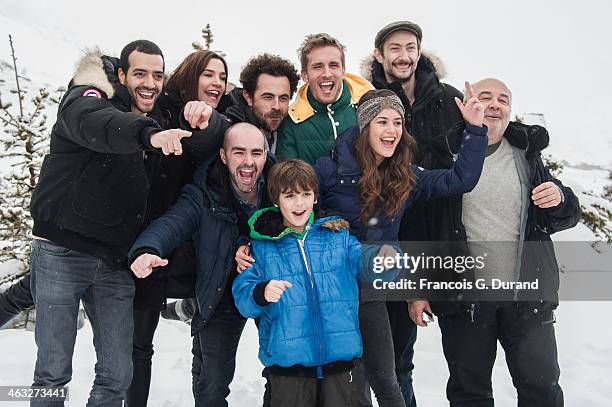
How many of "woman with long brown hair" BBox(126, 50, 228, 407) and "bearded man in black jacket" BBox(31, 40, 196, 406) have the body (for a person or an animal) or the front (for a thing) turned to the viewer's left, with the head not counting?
0

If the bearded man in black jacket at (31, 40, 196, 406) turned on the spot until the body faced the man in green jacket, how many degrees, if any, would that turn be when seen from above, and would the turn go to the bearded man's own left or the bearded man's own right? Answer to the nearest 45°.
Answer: approximately 45° to the bearded man's own left

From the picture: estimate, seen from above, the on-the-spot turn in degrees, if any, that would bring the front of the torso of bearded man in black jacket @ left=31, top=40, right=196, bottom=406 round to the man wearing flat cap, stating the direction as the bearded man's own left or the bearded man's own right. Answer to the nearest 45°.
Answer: approximately 45° to the bearded man's own left

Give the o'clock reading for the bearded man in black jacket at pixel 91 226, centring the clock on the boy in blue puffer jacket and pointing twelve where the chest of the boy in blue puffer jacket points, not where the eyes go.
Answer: The bearded man in black jacket is roughly at 3 o'clock from the boy in blue puffer jacket.

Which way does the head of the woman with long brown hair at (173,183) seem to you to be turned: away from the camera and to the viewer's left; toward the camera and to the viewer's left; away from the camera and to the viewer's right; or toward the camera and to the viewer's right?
toward the camera and to the viewer's right

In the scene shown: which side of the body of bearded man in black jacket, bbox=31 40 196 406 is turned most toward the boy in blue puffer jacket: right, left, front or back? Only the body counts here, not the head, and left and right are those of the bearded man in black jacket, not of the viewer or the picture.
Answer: front

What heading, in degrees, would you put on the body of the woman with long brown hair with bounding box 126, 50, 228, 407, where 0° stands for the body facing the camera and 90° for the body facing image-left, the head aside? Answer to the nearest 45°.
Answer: approximately 315°

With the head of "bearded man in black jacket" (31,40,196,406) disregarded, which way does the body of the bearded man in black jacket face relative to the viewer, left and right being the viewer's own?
facing the viewer and to the right of the viewer

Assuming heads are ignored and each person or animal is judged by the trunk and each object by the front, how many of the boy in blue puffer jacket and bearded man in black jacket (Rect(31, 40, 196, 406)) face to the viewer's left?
0

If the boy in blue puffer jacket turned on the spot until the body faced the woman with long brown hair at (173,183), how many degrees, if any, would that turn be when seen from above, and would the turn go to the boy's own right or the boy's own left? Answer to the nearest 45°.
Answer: approximately 135° to the boy's own right

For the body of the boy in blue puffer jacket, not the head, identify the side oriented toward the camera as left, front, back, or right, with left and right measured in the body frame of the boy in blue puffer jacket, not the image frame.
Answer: front
